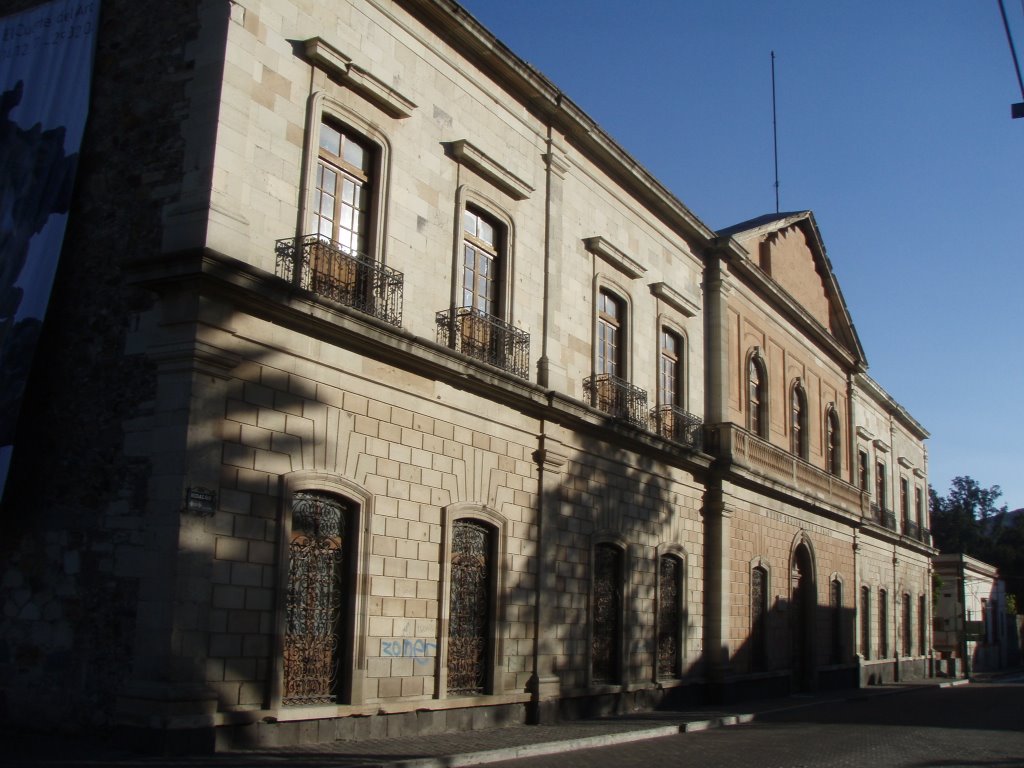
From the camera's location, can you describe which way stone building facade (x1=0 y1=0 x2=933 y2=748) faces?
facing the viewer and to the right of the viewer

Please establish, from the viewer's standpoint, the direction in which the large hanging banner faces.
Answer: facing the viewer and to the left of the viewer

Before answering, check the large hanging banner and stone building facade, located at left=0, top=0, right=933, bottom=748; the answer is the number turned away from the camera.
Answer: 0
